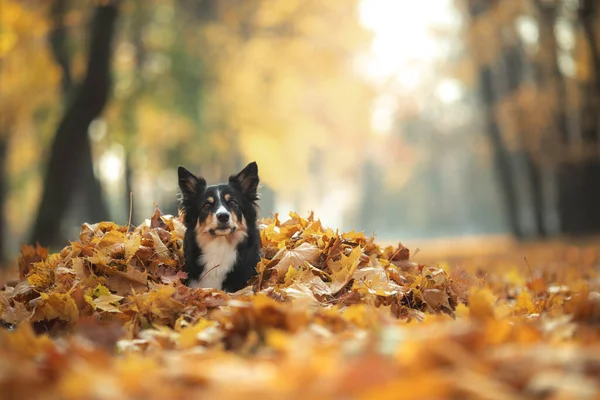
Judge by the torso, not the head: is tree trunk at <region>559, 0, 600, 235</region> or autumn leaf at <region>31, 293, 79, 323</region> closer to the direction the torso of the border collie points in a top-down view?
the autumn leaf

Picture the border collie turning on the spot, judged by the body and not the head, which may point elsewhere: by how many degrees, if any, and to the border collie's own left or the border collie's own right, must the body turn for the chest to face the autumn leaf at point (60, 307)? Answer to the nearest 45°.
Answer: approximately 45° to the border collie's own right

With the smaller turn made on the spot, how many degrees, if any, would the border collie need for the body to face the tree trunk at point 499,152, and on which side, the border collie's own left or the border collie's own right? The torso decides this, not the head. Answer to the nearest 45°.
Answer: approximately 135° to the border collie's own left

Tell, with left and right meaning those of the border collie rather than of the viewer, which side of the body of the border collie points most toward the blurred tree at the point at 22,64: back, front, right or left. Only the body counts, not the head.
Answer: back

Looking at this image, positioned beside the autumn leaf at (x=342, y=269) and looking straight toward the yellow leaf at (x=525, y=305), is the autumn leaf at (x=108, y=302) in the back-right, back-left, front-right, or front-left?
back-right

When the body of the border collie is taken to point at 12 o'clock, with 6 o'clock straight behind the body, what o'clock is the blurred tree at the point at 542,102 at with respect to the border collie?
The blurred tree is roughly at 7 o'clock from the border collie.

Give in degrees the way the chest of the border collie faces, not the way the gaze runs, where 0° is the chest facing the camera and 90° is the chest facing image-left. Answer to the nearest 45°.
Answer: approximately 0°

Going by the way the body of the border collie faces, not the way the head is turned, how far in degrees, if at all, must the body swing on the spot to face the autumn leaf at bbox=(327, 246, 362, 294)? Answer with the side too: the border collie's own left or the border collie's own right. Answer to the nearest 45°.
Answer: approximately 45° to the border collie's own left

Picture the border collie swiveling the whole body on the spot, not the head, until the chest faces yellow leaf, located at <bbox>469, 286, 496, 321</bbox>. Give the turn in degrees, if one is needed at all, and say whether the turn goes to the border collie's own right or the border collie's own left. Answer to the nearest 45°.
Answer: approximately 45° to the border collie's own left

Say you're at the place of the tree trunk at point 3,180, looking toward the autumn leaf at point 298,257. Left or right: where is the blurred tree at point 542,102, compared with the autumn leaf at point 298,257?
left
